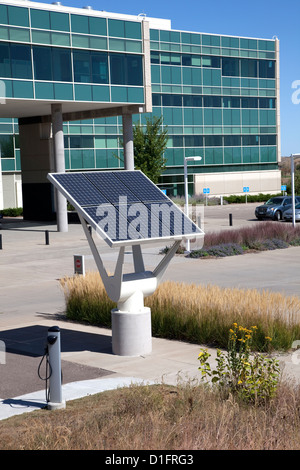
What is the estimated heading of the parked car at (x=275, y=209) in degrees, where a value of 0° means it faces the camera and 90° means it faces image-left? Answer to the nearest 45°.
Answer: approximately 45°

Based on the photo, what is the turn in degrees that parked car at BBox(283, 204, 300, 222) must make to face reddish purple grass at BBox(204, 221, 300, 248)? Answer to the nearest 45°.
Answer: approximately 45° to its left

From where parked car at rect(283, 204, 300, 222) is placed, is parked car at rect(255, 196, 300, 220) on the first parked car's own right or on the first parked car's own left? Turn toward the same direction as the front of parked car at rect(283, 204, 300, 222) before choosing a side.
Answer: on the first parked car's own right

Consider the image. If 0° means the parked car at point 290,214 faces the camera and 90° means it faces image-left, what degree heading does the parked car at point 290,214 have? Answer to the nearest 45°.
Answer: approximately 45°
